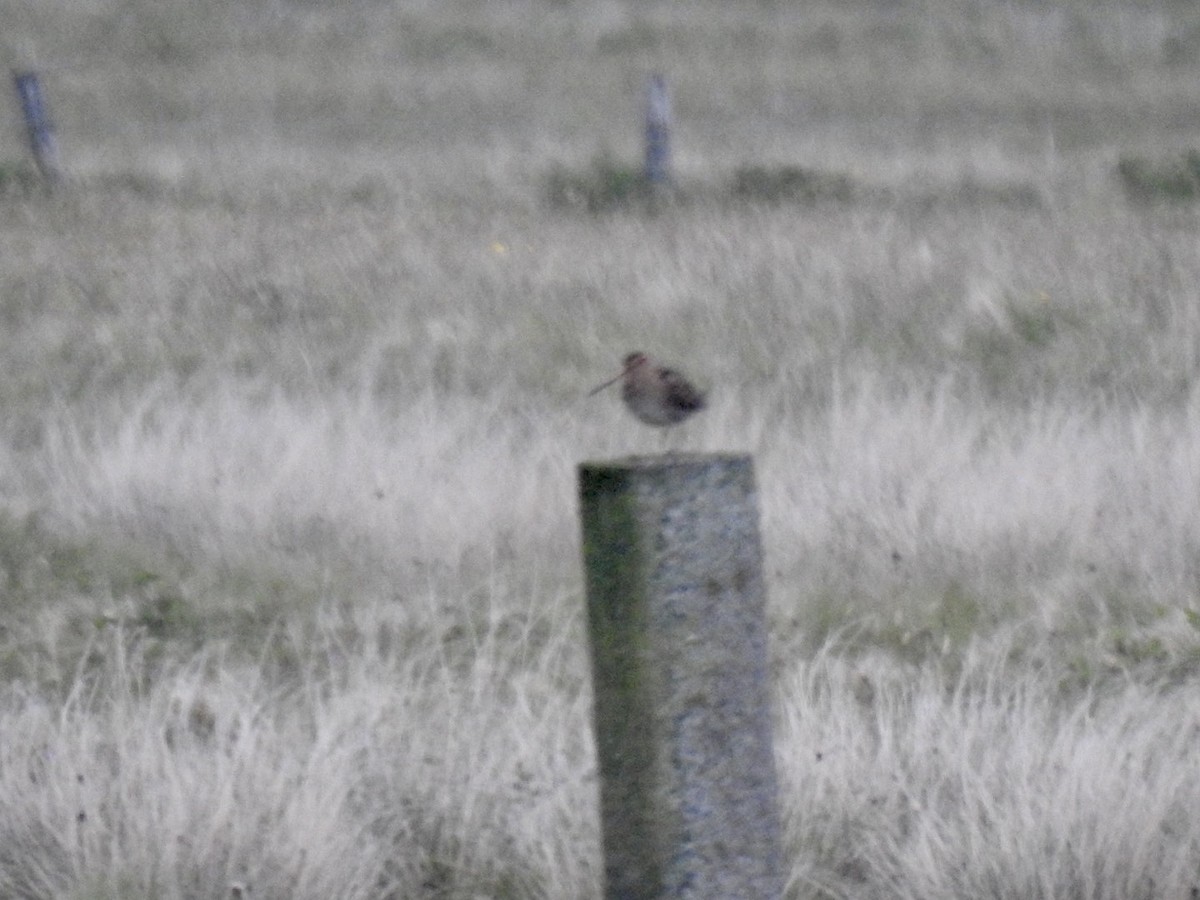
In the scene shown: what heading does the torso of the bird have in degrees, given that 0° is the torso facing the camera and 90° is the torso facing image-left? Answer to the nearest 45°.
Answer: approximately 90°

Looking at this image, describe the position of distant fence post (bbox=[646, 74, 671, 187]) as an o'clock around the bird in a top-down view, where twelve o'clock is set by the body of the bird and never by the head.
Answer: The distant fence post is roughly at 3 o'clock from the bird.

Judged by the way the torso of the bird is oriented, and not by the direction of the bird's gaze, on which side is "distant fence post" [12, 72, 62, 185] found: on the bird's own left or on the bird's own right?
on the bird's own right
